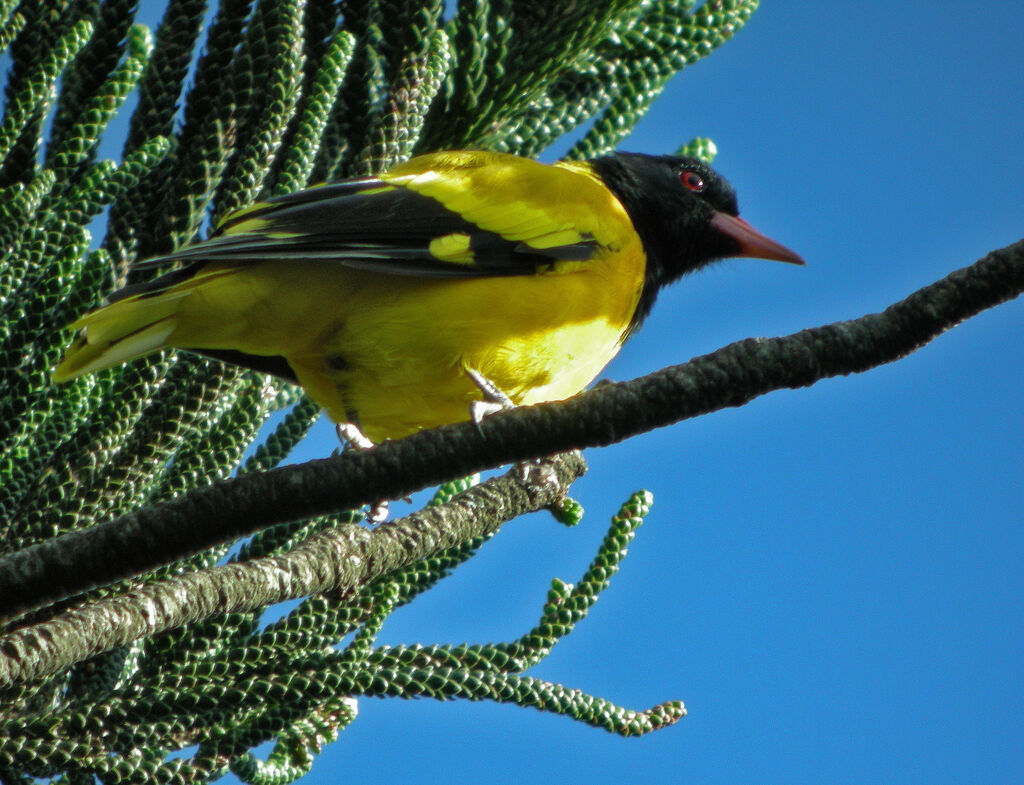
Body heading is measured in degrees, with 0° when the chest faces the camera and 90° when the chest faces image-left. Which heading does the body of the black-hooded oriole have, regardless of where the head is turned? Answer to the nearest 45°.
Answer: approximately 270°
